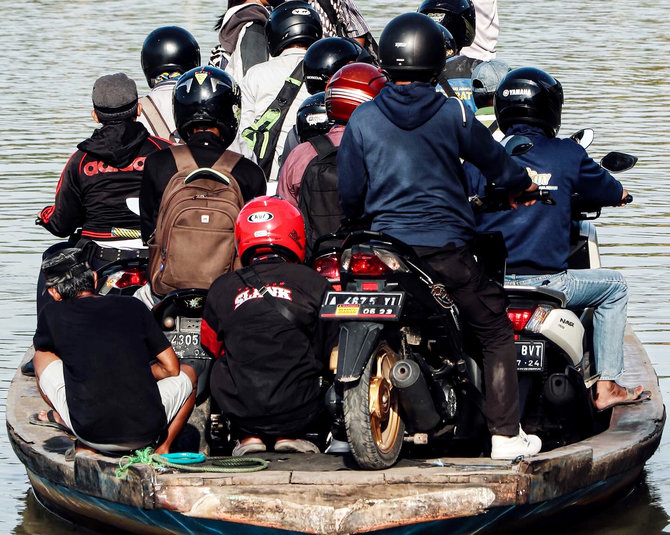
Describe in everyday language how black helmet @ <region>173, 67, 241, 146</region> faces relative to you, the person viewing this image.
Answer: facing away from the viewer

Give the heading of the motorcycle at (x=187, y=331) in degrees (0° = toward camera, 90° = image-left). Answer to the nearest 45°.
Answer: approximately 180°

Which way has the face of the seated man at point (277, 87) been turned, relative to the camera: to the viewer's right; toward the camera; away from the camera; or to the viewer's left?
away from the camera

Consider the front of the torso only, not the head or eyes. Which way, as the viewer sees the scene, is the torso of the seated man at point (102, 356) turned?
away from the camera

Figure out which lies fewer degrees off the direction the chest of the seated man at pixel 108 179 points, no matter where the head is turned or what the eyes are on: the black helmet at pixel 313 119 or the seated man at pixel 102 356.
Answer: the black helmet

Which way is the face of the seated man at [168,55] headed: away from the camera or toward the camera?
away from the camera

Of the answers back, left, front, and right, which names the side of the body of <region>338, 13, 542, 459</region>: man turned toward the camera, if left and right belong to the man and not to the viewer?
back

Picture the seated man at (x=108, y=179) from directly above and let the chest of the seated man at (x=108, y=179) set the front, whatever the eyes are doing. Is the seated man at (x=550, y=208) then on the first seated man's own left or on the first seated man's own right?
on the first seated man's own right

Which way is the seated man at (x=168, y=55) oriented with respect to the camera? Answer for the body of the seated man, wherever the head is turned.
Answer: away from the camera

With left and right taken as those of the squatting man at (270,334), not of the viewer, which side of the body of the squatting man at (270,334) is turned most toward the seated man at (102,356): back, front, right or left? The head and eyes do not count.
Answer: left

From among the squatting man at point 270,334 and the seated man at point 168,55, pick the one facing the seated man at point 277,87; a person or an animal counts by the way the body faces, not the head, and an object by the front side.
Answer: the squatting man at point 270,334

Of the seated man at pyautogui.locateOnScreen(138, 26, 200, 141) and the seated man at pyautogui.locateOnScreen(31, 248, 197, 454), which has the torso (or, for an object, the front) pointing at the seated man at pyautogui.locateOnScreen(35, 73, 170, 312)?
the seated man at pyautogui.locateOnScreen(31, 248, 197, 454)

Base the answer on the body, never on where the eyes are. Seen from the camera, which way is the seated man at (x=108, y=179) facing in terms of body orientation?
away from the camera

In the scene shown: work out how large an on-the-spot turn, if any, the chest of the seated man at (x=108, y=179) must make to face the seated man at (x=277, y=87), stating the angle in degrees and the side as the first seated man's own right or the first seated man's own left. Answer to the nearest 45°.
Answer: approximately 45° to the first seated man's own right

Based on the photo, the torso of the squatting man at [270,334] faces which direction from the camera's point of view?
away from the camera
